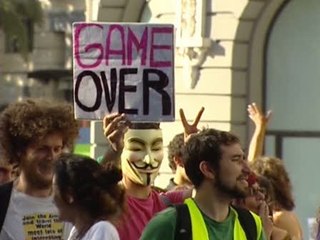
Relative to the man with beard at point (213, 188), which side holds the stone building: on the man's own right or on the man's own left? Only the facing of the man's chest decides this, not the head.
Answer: on the man's own left

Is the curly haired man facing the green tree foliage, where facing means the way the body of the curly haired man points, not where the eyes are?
no

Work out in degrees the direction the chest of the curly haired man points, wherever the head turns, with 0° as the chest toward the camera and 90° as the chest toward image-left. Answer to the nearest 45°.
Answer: approximately 315°

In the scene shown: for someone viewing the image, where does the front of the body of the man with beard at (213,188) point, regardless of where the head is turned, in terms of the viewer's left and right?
facing the viewer and to the right of the viewer

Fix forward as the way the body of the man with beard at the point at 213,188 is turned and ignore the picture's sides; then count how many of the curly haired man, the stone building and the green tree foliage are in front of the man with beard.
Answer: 0

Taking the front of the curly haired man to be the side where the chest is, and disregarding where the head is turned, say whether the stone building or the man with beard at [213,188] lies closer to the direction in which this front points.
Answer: the man with beard

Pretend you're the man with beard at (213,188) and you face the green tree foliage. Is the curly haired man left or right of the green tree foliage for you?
left

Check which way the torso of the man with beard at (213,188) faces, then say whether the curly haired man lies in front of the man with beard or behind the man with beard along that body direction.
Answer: behind

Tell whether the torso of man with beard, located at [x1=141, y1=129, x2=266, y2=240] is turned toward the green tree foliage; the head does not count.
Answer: no

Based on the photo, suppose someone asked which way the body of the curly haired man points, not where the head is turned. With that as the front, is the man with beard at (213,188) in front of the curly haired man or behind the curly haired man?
in front

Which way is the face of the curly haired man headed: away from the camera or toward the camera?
toward the camera

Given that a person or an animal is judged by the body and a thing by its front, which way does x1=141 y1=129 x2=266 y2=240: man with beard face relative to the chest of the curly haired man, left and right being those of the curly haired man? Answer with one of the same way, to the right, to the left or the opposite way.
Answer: the same way

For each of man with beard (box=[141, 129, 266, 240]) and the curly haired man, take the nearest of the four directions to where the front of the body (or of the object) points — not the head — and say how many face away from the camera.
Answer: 0
